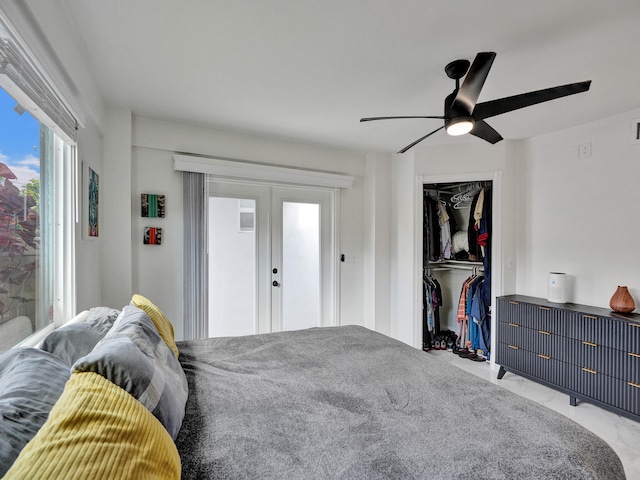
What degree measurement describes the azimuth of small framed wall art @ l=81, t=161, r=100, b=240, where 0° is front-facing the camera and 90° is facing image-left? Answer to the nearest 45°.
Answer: approximately 270°

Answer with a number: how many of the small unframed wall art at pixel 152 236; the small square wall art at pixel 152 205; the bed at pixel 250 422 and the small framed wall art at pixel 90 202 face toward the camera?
2

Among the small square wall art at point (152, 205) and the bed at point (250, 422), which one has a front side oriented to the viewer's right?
the bed

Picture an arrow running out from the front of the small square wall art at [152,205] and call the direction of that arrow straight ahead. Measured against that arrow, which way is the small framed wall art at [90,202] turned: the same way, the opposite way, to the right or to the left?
to the left

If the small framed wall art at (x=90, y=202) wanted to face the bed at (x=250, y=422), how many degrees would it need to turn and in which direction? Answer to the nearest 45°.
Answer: approximately 90° to its right

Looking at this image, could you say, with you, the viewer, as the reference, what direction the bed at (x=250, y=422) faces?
facing to the right of the viewer

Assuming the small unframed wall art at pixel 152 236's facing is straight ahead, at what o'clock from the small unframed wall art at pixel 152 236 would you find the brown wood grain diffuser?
The brown wood grain diffuser is roughly at 10 o'clock from the small unframed wall art.

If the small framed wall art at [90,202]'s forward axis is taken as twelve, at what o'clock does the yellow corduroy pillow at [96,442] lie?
The yellow corduroy pillow is roughly at 3 o'clock from the small framed wall art.

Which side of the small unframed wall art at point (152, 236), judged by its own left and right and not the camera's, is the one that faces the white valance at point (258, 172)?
left

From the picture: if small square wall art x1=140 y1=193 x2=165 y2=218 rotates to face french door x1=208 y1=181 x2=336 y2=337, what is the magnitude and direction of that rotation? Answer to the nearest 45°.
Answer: approximately 90° to its left

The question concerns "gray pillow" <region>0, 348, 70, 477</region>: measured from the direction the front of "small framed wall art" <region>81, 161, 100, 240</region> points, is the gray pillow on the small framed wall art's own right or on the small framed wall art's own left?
on the small framed wall art's own right
